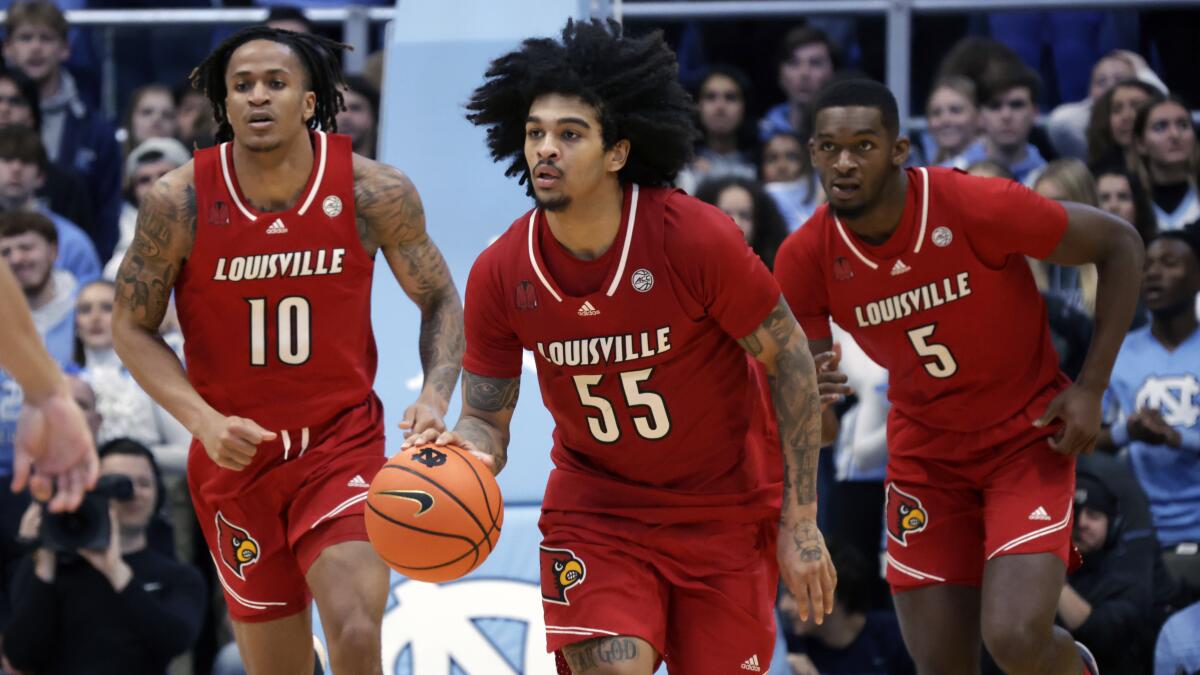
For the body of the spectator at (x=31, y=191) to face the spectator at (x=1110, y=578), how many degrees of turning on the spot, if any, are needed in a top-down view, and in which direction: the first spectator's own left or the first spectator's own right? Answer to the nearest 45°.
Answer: approximately 45° to the first spectator's own left

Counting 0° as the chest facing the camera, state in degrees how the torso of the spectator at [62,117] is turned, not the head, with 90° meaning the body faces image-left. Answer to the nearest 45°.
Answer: approximately 0°

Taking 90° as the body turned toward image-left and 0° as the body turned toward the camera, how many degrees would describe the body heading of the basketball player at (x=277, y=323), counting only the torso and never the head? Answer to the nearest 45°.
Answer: approximately 0°

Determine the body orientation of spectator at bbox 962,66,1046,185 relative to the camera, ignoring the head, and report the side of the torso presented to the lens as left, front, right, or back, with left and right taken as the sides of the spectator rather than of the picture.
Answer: front

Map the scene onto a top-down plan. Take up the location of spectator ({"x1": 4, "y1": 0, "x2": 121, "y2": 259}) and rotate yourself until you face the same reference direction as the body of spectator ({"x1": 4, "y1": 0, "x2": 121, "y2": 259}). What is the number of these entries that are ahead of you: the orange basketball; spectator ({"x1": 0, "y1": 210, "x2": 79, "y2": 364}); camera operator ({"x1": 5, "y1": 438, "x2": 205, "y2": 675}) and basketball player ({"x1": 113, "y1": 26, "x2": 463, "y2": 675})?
4

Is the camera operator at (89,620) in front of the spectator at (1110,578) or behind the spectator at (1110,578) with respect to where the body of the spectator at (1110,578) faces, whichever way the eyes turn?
in front

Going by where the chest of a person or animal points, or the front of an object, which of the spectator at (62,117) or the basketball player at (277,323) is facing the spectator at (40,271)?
the spectator at (62,117)

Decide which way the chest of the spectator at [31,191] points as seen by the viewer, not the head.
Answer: toward the camera

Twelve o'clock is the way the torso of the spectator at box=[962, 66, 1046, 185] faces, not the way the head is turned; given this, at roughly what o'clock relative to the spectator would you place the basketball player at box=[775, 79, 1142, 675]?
The basketball player is roughly at 12 o'clock from the spectator.

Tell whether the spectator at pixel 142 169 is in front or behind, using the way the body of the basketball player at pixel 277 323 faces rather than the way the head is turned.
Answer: behind
